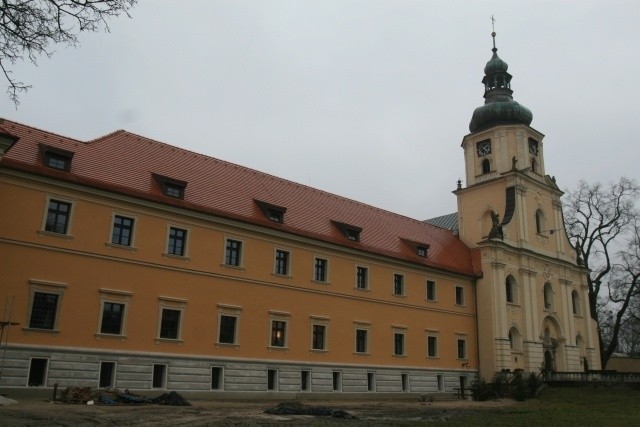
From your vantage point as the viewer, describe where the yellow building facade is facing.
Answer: facing the viewer and to the right of the viewer

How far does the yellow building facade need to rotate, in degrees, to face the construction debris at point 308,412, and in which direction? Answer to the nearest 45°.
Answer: approximately 45° to its right

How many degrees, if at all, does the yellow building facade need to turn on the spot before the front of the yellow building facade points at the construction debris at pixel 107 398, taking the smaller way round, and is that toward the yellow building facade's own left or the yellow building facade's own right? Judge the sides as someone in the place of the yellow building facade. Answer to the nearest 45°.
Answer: approximately 90° to the yellow building facade's own right

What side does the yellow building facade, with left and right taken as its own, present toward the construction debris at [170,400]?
right
